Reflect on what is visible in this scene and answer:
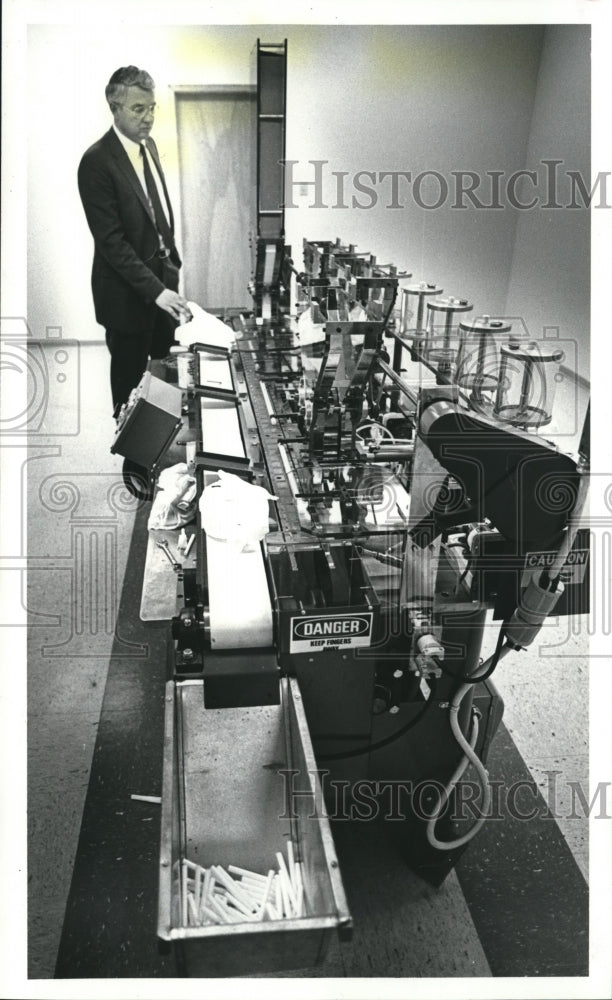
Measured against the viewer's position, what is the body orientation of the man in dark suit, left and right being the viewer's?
facing the viewer and to the right of the viewer

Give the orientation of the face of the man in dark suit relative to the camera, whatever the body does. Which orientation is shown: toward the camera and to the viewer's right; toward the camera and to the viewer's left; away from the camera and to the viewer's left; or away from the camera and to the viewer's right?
toward the camera and to the viewer's right

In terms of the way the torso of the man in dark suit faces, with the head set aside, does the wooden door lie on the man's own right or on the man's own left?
on the man's own left

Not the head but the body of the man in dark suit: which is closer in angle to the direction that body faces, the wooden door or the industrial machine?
the industrial machine
